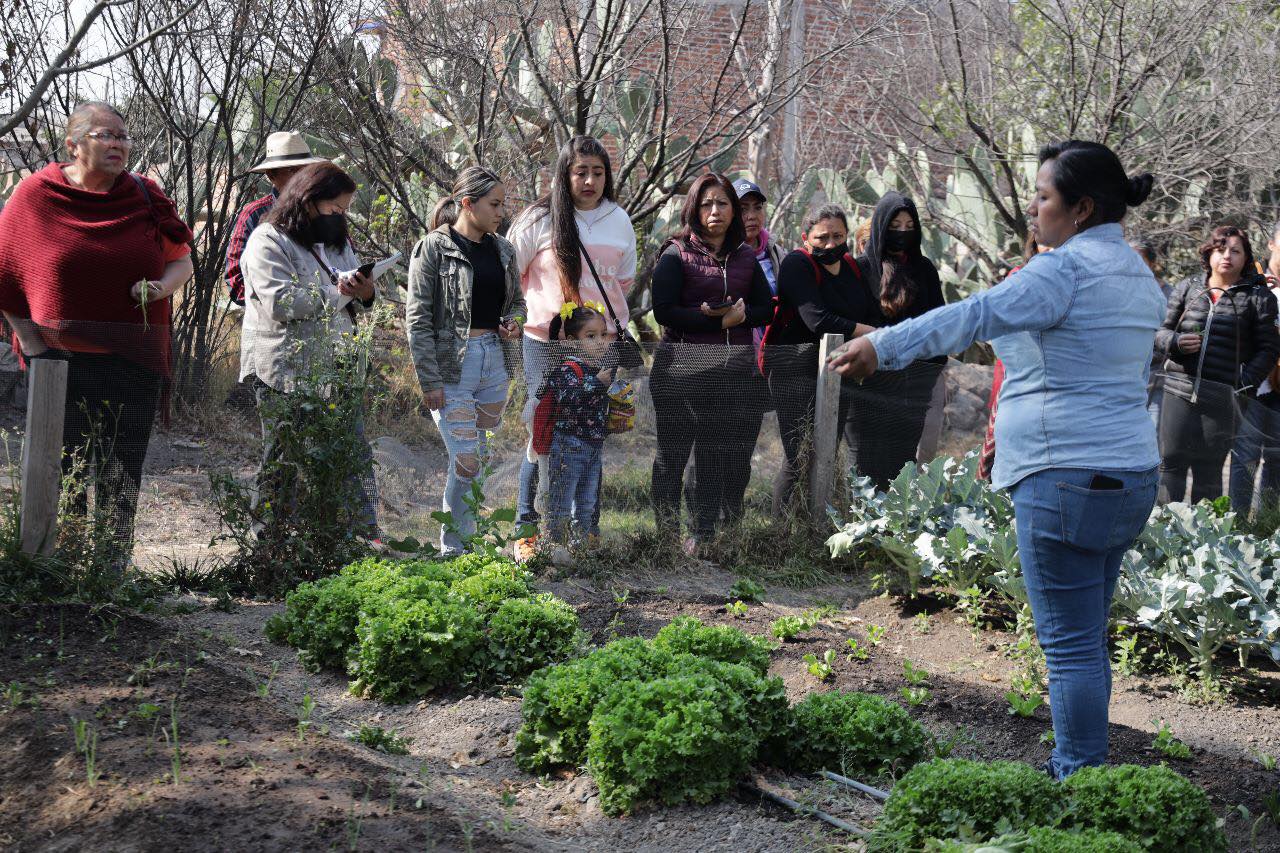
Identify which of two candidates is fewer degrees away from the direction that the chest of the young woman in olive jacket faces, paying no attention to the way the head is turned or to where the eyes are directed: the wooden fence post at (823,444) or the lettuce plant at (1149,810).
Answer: the lettuce plant

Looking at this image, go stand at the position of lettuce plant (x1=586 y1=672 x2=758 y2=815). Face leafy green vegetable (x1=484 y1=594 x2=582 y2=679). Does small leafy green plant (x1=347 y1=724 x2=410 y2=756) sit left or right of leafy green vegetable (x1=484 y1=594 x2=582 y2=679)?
left

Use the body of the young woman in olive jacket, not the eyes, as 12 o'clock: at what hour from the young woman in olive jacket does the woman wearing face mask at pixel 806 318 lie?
The woman wearing face mask is roughly at 10 o'clock from the young woman in olive jacket.

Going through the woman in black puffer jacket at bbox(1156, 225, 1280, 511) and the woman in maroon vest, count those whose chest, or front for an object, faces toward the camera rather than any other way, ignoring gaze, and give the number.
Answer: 2

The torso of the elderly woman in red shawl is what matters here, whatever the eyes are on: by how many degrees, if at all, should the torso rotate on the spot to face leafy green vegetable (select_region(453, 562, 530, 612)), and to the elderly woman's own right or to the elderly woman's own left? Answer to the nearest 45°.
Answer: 0° — they already face it

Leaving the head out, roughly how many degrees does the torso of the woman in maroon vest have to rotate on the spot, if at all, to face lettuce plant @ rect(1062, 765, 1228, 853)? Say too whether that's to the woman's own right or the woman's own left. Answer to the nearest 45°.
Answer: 0° — they already face it
